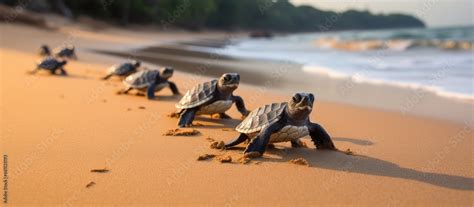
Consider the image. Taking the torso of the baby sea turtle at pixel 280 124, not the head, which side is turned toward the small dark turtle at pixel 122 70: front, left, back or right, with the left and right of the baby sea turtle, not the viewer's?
back

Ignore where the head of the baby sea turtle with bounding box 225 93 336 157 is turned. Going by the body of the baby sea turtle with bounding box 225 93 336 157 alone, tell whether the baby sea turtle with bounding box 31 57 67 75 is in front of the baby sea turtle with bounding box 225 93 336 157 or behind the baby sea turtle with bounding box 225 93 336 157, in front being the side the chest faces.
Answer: behind

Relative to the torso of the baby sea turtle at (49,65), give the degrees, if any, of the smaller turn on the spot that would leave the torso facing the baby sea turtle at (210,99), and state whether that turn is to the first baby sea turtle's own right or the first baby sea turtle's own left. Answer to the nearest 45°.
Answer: approximately 90° to the first baby sea turtle's own right

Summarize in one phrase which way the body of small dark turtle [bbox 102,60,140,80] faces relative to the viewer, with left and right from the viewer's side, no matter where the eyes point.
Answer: facing to the right of the viewer

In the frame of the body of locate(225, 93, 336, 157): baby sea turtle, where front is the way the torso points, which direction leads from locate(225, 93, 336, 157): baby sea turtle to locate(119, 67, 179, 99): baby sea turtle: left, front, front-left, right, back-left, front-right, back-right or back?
back

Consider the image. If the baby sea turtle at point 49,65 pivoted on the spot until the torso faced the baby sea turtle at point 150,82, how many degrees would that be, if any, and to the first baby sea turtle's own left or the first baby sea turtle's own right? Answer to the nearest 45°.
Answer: approximately 45° to the first baby sea turtle's own right

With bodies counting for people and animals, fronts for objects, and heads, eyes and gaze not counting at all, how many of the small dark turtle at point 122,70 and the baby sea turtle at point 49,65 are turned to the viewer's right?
2

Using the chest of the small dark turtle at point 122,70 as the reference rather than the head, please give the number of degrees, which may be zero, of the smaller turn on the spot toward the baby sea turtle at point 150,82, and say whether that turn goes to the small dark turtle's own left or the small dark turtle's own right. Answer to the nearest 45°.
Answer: approximately 90° to the small dark turtle's own right

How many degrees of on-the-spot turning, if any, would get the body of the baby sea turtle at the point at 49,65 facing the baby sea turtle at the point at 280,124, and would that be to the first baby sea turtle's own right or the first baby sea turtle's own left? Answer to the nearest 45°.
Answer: approximately 90° to the first baby sea turtle's own right

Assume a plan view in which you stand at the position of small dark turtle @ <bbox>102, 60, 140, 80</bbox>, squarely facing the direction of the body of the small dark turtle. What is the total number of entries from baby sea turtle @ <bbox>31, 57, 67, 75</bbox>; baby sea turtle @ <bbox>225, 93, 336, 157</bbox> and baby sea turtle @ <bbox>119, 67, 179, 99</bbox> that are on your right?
2

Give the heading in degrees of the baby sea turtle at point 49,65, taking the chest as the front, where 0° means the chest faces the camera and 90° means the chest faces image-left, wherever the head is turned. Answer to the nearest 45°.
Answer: approximately 270°

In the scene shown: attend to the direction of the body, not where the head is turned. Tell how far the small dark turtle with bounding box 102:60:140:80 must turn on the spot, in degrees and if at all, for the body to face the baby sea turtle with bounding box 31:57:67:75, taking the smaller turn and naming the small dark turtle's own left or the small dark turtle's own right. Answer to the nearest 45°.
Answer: approximately 135° to the small dark turtle's own left
